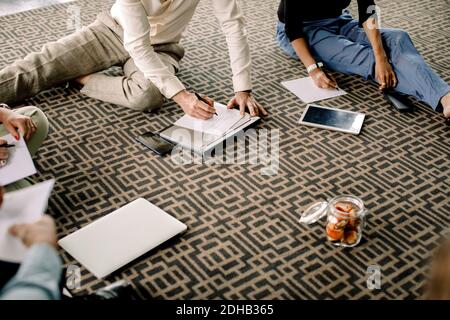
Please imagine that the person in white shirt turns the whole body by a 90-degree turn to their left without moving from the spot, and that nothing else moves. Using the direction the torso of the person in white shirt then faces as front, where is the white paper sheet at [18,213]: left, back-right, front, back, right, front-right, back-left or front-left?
right

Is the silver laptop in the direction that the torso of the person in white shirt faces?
yes

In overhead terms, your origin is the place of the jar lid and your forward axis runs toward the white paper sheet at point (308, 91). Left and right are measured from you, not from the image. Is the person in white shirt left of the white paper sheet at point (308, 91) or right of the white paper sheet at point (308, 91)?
left

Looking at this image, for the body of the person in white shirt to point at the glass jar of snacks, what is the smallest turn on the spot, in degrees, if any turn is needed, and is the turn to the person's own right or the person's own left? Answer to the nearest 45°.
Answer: approximately 45° to the person's own left

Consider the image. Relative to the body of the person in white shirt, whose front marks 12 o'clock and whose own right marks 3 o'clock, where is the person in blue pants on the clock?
The person in blue pants is roughly at 9 o'clock from the person in white shirt.

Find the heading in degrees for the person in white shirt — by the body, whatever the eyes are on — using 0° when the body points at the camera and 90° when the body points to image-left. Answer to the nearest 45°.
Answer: approximately 0°

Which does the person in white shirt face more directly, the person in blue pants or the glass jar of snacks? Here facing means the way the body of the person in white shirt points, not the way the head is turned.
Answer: the glass jar of snacks

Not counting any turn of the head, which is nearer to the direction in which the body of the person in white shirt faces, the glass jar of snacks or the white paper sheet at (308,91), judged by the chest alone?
the glass jar of snacks
